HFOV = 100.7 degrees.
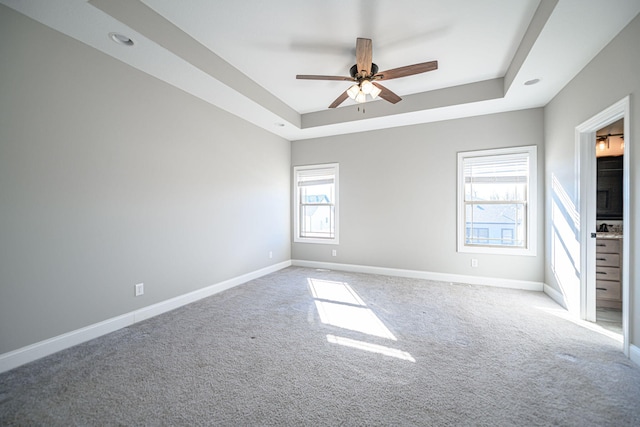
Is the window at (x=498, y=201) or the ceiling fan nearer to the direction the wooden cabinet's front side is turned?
the ceiling fan

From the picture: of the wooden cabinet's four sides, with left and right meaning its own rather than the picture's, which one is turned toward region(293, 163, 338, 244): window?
right

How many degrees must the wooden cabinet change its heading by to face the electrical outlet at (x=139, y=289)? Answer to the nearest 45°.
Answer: approximately 45° to its right

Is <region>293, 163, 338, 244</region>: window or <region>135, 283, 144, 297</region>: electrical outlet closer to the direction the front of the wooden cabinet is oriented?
the electrical outlet

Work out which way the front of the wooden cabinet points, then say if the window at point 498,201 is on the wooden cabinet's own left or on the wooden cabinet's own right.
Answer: on the wooden cabinet's own right

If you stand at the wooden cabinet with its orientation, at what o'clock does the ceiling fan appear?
The ceiling fan is roughly at 1 o'clock from the wooden cabinet.

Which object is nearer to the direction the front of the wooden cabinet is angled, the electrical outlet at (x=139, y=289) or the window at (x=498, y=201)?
the electrical outlet
